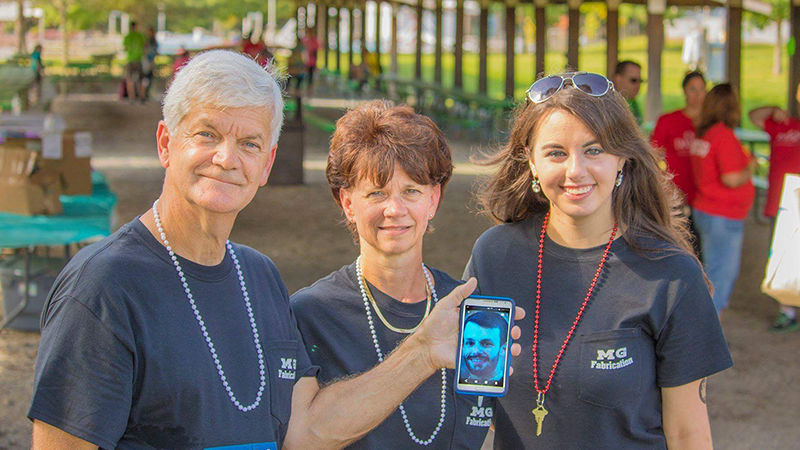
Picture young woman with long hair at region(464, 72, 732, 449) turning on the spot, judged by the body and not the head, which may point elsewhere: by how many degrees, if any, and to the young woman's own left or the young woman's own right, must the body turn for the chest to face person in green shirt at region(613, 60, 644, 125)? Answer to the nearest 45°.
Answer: approximately 180°

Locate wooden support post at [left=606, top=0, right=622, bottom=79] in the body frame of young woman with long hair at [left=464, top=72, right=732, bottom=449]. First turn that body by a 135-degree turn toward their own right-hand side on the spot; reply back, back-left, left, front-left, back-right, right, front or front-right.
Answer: front-right

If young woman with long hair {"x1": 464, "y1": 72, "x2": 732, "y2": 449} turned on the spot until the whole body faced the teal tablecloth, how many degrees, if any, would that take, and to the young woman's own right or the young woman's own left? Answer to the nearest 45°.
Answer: approximately 135° to the young woman's own right

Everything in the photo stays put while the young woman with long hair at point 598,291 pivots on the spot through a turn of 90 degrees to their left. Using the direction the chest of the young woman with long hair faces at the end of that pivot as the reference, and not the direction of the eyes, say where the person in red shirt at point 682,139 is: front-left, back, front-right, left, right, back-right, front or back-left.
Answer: left

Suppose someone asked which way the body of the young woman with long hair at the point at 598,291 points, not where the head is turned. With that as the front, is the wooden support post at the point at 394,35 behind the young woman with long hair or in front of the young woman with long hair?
behind

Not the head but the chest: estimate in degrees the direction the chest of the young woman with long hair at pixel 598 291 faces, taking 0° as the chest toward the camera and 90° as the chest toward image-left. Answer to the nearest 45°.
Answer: approximately 0°

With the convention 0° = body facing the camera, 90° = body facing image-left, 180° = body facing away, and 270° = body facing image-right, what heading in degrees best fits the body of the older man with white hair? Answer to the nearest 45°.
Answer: approximately 315°

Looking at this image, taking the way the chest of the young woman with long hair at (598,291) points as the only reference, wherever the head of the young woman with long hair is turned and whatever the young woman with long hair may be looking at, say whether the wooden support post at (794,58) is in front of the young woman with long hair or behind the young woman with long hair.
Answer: behind

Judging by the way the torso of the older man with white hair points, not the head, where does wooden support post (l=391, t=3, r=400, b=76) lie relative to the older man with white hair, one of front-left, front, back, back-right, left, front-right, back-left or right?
back-left

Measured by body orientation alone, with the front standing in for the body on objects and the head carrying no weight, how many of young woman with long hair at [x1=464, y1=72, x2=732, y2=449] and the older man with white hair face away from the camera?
0

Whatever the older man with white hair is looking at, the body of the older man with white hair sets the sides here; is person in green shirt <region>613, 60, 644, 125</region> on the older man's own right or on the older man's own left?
on the older man's own left

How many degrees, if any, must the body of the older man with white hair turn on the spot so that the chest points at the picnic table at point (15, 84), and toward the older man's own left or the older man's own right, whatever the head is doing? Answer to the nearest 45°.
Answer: approximately 135° to the older man's own left

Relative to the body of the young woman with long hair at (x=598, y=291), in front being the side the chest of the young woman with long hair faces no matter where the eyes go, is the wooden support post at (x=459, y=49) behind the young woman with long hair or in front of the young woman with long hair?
behind
